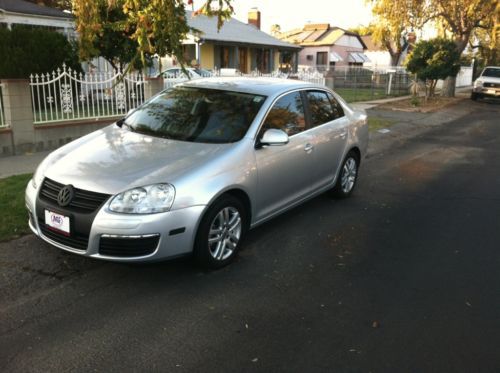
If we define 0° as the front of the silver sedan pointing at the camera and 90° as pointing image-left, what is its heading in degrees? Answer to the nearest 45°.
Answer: approximately 45°

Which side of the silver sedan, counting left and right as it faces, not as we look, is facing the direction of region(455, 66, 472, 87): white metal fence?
back

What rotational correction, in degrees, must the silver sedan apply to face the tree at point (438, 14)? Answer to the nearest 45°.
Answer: approximately 180°

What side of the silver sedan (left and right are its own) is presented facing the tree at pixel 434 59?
back

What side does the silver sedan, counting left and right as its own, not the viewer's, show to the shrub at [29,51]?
right

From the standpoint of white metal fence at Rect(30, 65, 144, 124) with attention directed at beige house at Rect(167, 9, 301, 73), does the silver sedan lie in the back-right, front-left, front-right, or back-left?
back-right

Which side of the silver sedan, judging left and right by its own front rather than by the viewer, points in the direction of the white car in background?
back

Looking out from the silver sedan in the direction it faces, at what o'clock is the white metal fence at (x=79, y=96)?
The white metal fence is roughly at 4 o'clock from the silver sedan.
